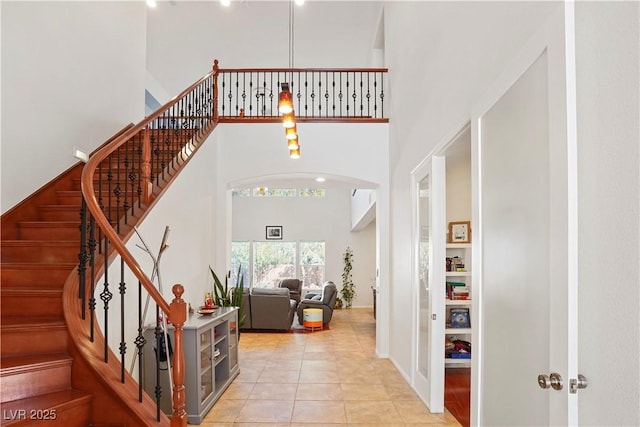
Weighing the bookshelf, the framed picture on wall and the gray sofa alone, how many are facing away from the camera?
1

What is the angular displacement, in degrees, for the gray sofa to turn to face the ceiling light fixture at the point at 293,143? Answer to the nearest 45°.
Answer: approximately 180°

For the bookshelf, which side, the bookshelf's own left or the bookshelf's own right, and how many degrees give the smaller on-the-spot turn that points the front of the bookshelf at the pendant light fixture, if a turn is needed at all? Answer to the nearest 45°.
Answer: approximately 45° to the bookshelf's own right

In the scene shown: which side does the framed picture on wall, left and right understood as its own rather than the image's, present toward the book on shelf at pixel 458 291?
front

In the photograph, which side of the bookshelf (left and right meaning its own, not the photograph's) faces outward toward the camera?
front

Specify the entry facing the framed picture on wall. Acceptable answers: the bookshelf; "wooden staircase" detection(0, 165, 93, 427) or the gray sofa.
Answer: the gray sofa

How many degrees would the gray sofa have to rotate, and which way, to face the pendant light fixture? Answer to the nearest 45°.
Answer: approximately 180°

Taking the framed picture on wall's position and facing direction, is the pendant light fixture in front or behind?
in front

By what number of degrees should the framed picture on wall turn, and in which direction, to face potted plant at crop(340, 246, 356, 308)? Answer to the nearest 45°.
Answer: approximately 90° to its left

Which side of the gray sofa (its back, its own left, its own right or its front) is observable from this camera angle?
back
